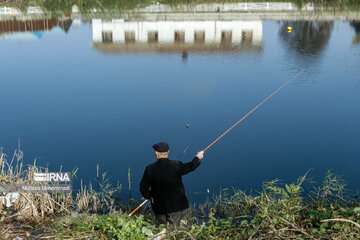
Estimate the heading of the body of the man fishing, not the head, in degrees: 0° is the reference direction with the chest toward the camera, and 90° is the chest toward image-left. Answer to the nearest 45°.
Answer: approximately 180°

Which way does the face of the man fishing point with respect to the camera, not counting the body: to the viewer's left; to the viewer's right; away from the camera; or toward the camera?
away from the camera
